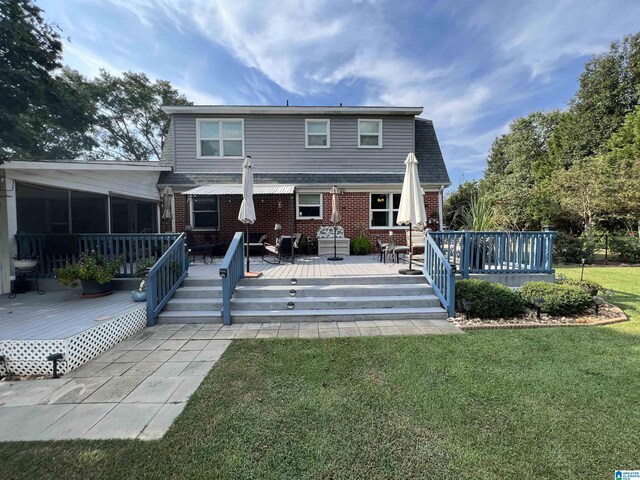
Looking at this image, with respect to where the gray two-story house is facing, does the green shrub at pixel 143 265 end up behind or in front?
behind

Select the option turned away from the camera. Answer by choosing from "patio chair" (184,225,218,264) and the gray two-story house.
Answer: the gray two-story house

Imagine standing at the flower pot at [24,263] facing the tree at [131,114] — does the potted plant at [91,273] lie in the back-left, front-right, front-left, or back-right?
back-right
